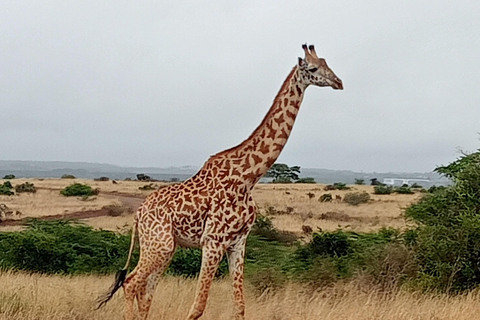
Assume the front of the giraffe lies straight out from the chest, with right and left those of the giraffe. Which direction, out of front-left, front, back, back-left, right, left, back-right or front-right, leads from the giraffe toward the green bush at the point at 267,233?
left

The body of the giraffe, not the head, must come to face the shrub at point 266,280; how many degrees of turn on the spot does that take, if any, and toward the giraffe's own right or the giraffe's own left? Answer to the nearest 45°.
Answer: approximately 90° to the giraffe's own left

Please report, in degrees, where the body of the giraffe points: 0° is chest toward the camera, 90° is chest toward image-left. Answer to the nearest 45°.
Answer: approximately 270°

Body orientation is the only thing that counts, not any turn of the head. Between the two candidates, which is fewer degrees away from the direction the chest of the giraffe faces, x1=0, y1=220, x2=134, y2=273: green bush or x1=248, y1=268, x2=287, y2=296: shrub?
the shrub

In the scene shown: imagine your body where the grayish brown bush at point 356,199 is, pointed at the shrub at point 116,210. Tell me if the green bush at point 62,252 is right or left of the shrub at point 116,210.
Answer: left

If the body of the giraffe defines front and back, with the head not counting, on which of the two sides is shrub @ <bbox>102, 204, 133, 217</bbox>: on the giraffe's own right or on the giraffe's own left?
on the giraffe's own left

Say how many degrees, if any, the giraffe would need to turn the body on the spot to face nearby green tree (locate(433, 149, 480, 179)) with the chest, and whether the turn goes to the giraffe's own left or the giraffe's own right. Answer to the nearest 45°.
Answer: approximately 45° to the giraffe's own left

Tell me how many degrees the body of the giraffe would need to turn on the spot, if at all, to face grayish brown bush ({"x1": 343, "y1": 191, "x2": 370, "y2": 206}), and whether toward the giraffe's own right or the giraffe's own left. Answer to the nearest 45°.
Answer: approximately 90° to the giraffe's own left

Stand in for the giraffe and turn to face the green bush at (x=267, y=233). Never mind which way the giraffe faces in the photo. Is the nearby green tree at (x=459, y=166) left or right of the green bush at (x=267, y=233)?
right

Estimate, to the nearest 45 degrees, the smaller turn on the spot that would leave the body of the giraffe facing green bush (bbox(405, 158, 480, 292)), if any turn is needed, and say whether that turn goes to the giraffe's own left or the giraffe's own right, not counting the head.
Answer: approximately 45° to the giraffe's own left

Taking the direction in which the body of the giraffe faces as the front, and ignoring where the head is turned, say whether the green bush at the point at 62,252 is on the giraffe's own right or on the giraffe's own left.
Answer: on the giraffe's own left
